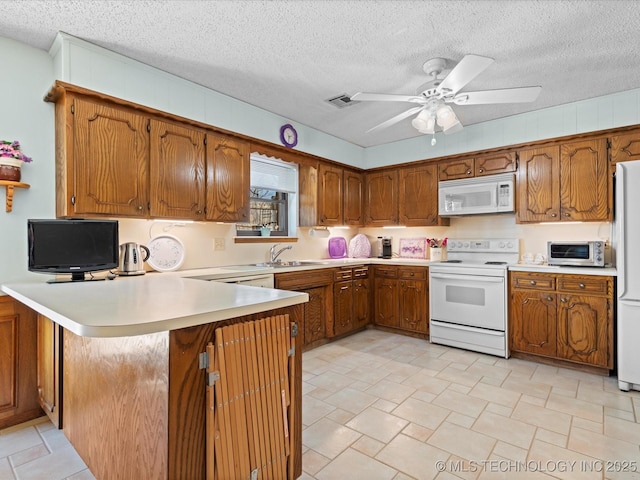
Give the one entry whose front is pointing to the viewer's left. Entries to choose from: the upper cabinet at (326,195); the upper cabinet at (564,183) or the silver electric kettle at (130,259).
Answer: the silver electric kettle

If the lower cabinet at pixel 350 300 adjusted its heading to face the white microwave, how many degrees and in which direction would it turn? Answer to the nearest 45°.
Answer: approximately 45° to its left

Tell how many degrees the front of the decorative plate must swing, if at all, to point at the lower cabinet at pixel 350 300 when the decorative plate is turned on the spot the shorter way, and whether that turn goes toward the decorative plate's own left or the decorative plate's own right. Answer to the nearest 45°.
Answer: approximately 90° to the decorative plate's own left

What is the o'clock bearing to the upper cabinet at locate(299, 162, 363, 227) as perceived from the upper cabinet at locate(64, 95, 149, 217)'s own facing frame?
the upper cabinet at locate(299, 162, 363, 227) is roughly at 10 o'clock from the upper cabinet at locate(64, 95, 149, 217).

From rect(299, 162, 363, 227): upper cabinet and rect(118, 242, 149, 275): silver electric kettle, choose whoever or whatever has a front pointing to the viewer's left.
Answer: the silver electric kettle

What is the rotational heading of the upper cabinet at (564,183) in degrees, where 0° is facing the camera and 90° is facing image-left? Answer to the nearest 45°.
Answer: approximately 0°

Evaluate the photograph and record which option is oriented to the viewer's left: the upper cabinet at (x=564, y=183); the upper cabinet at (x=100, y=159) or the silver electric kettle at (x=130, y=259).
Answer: the silver electric kettle

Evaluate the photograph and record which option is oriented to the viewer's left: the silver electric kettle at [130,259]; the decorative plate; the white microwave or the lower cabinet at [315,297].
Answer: the silver electric kettle

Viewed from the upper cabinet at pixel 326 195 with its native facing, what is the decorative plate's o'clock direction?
The decorative plate is roughly at 3 o'clock from the upper cabinet.

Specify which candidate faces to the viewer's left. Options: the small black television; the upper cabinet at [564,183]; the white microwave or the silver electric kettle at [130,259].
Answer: the silver electric kettle

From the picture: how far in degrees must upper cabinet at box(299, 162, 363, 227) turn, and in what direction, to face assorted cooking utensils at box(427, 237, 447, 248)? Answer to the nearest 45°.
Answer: approximately 45° to its left

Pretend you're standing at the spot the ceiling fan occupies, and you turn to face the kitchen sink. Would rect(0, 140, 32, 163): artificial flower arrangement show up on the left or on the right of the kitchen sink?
left

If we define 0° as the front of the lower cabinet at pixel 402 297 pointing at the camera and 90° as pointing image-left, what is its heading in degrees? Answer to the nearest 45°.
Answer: approximately 45°

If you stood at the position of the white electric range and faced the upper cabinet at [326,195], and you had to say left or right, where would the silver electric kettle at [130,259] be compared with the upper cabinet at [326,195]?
left

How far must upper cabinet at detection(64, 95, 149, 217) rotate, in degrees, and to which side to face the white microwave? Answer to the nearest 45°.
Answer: approximately 45° to its left

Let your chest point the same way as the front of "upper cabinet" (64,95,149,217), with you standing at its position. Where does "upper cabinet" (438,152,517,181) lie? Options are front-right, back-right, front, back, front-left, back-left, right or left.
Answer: front-left

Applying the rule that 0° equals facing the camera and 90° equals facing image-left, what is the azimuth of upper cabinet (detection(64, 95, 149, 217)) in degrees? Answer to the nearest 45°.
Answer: approximately 315°
